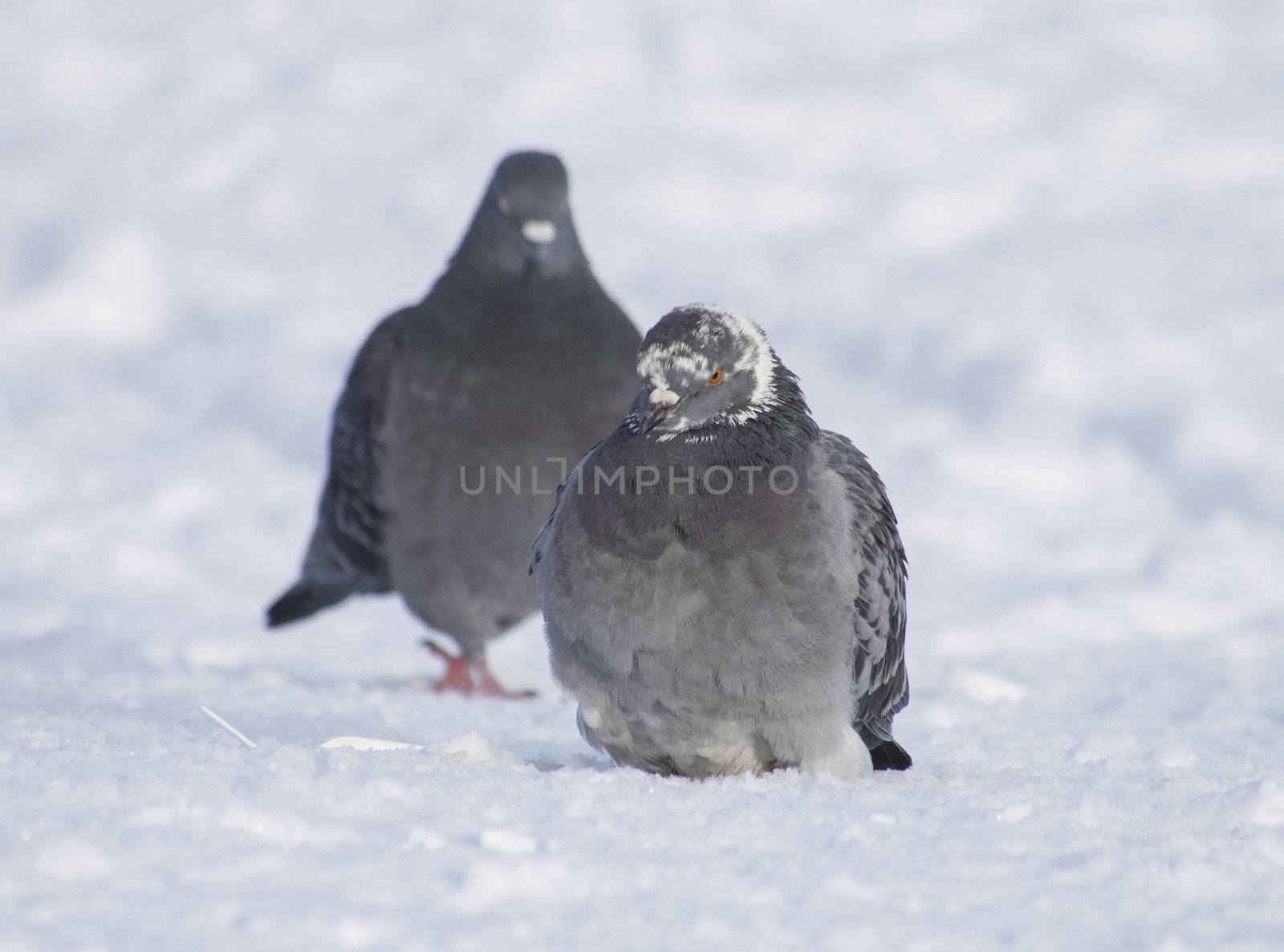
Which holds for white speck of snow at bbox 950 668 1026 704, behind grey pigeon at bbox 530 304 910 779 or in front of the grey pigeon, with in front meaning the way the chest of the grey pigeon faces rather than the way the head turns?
behind

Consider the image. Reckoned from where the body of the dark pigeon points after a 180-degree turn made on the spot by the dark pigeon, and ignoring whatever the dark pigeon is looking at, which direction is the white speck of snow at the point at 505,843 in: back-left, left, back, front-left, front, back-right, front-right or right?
back-left

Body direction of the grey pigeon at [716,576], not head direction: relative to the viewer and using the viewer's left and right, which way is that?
facing the viewer and to the left of the viewer

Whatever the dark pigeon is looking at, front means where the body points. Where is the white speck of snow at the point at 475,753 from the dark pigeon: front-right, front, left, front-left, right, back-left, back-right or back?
front-right

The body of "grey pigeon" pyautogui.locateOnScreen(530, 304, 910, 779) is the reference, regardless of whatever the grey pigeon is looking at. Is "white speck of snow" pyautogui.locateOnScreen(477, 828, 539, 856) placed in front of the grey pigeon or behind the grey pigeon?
in front

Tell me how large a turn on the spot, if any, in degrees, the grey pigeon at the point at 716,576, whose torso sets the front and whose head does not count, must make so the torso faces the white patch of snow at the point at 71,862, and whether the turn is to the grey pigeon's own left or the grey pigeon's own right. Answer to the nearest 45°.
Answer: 0° — it already faces it

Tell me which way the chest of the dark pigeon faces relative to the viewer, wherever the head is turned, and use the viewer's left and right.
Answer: facing the viewer and to the right of the viewer
